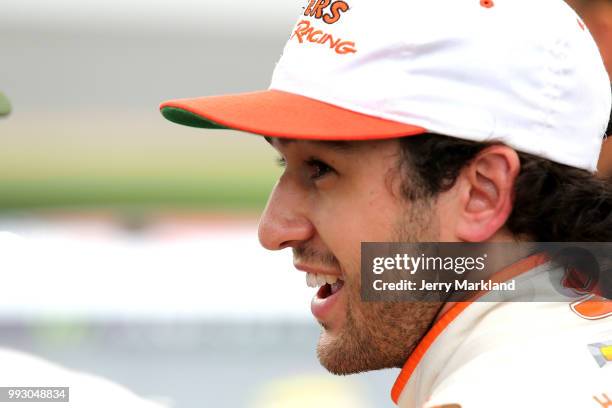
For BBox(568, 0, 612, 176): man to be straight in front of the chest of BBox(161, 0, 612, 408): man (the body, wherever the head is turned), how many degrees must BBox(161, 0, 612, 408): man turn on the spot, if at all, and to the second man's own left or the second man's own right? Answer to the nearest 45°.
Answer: approximately 135° to the second man's own right

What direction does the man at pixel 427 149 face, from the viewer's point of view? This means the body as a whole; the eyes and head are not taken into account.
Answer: to the viewer's left

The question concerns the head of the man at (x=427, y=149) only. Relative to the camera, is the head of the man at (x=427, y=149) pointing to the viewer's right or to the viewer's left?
to the viewer's left
